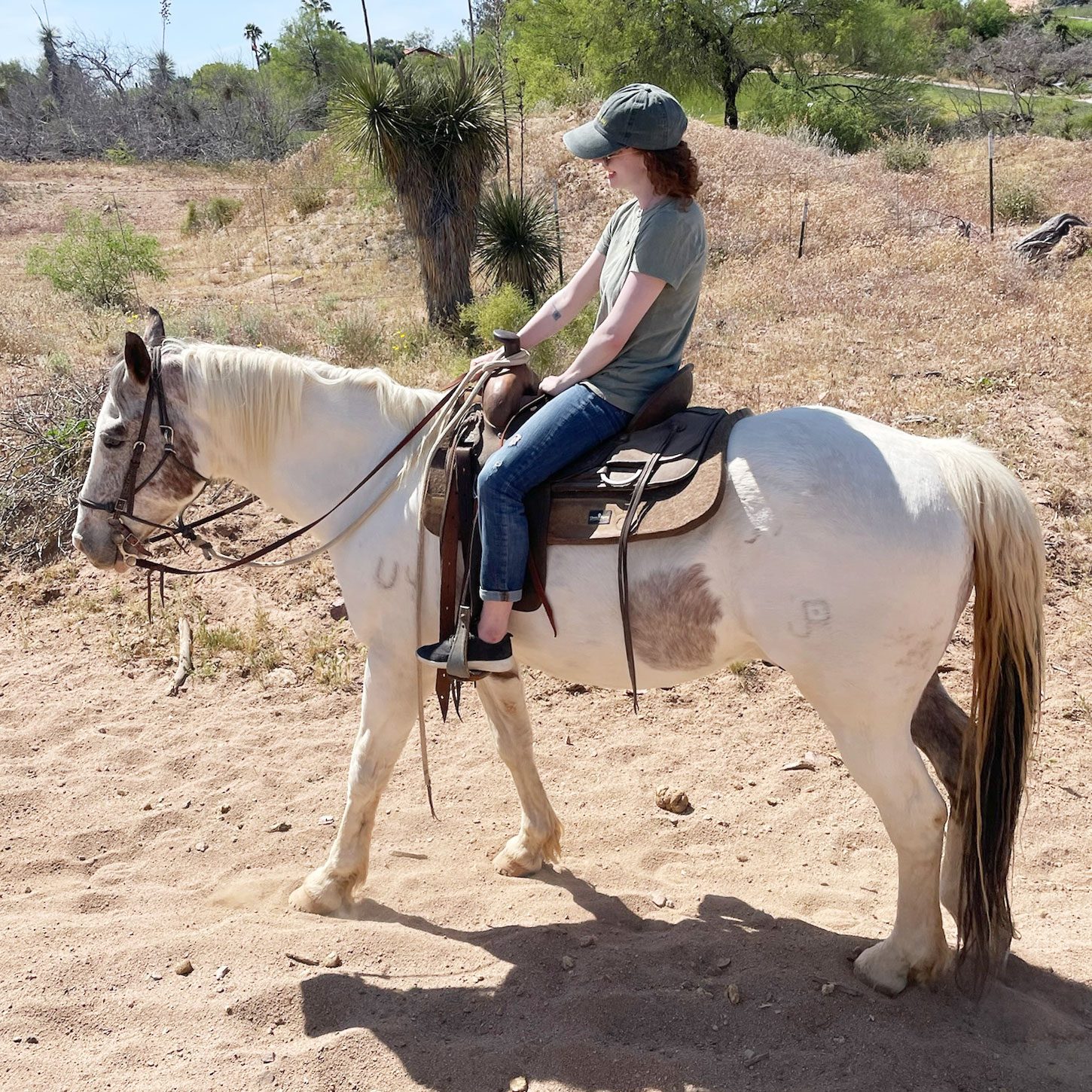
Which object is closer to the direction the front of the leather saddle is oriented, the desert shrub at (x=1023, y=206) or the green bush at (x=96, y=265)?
the green bush

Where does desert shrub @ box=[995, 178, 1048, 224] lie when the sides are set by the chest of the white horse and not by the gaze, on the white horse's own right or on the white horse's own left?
on the white horse's own right

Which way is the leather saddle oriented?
to the viewer's left

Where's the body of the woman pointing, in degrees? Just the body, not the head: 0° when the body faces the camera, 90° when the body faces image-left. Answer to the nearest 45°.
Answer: approximately 90°

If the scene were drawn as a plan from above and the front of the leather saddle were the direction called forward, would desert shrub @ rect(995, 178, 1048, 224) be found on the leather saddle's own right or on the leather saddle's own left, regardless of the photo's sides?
on the leather saddle's own right

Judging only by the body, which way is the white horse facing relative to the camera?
to the viewer's left
